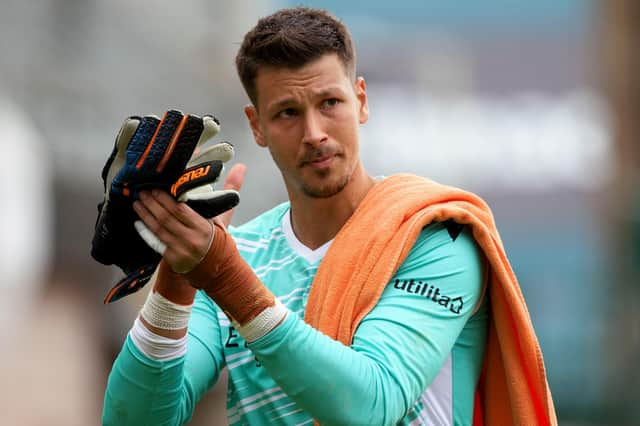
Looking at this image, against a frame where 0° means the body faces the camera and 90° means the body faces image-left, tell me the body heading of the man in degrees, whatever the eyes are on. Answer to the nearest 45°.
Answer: approximately 45°
